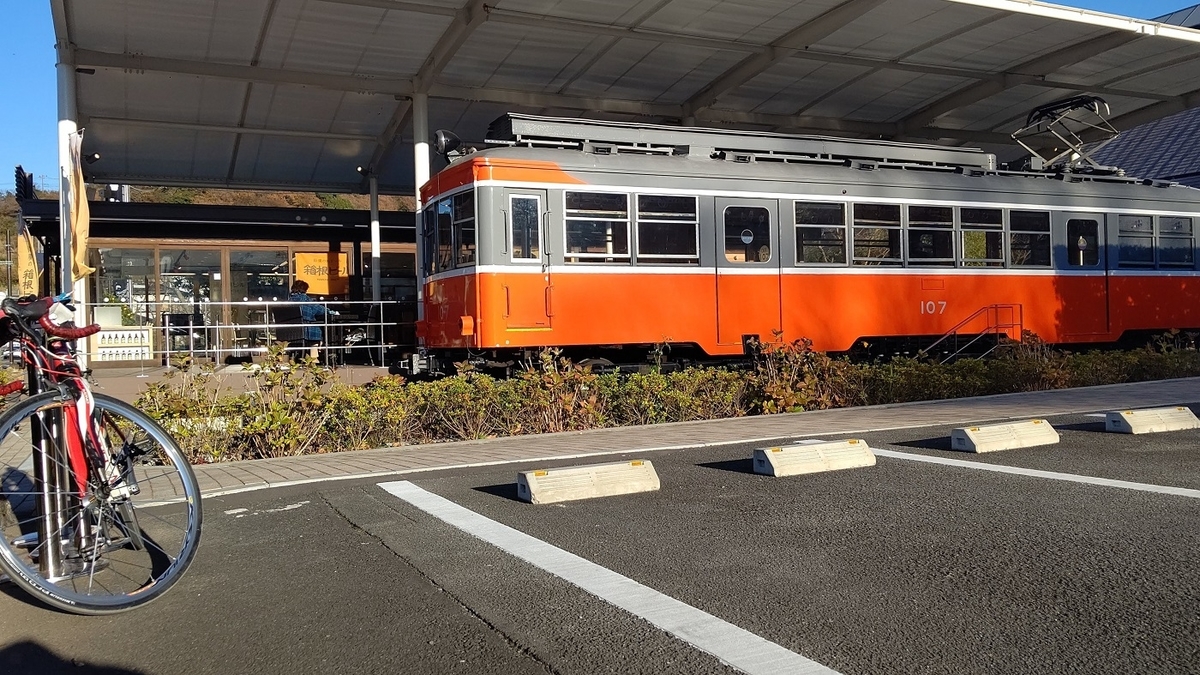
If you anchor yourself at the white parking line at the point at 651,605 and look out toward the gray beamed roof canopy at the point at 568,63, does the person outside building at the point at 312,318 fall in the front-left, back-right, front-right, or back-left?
front-left
